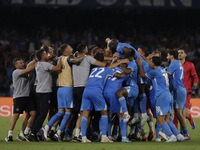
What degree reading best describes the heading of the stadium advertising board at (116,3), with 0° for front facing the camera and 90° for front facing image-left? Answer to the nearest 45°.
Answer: approximately 0°
